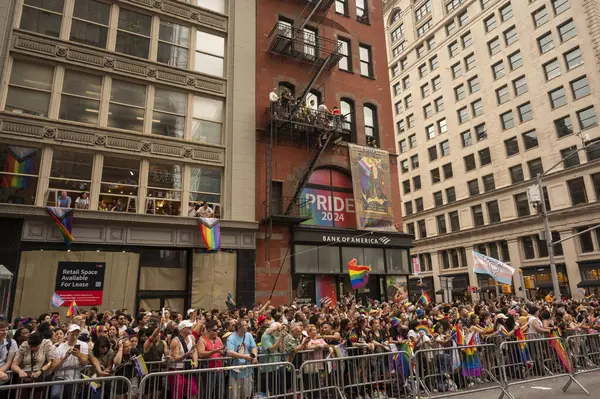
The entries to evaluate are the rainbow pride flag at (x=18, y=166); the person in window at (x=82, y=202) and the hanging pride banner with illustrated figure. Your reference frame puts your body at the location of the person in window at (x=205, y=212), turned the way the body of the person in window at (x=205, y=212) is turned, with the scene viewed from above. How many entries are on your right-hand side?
2

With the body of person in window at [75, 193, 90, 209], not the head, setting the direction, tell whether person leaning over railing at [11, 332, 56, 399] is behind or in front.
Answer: in front

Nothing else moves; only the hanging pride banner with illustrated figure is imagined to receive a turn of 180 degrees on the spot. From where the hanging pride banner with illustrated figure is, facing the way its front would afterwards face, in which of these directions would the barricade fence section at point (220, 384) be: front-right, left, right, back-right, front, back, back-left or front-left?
back

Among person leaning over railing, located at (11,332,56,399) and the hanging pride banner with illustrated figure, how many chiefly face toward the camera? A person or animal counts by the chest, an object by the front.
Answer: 2

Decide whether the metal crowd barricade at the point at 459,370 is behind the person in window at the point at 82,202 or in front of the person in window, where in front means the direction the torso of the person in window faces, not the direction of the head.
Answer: in front

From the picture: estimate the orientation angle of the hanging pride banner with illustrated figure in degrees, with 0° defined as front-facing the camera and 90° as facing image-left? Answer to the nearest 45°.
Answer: approximately 0°

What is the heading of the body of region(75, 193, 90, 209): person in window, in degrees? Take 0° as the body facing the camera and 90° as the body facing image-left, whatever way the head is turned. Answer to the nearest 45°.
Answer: approximately 0°

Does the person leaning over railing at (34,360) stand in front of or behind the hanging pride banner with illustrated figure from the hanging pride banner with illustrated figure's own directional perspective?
in front

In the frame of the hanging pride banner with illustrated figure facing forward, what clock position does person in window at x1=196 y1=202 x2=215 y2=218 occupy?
The person in window is roughly at 2 o'clock from the hanging pride banner with illustrated figure.

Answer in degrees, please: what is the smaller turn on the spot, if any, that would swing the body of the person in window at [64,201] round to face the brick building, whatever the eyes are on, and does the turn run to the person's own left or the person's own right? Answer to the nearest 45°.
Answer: approximately 90° to the person's own left

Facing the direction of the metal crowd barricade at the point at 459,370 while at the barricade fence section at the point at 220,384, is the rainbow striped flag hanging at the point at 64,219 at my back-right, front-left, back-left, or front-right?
back-left

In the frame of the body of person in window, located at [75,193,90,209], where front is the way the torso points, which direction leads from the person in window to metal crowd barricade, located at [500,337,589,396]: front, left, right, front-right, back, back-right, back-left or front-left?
front-left
